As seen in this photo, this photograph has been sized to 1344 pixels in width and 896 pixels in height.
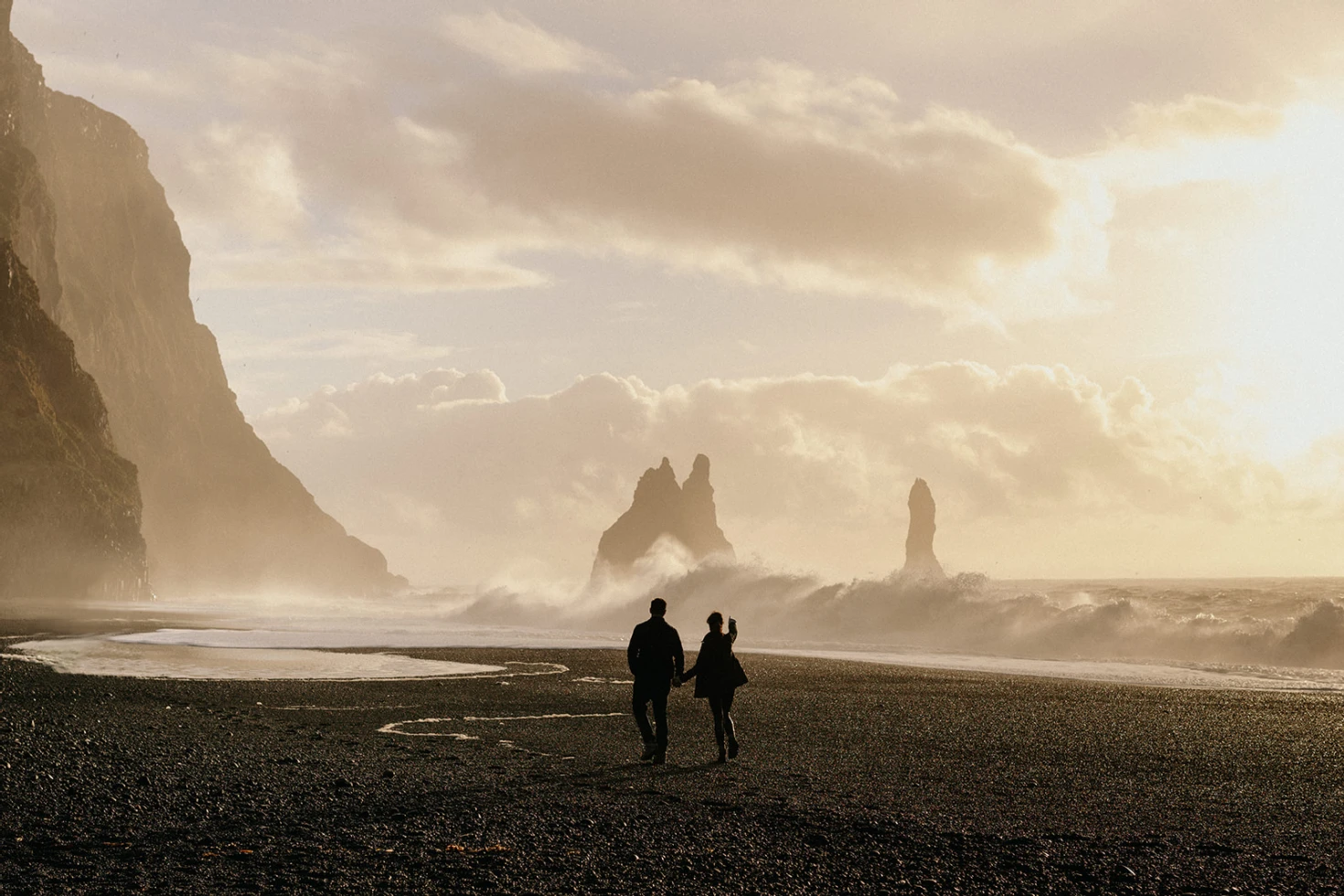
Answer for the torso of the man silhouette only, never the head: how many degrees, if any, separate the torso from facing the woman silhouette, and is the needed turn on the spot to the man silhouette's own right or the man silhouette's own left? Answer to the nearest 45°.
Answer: approximately 45° to the man silhouette's own right

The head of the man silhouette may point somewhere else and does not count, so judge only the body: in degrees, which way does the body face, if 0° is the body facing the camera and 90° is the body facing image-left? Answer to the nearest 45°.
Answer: approximately 180°
